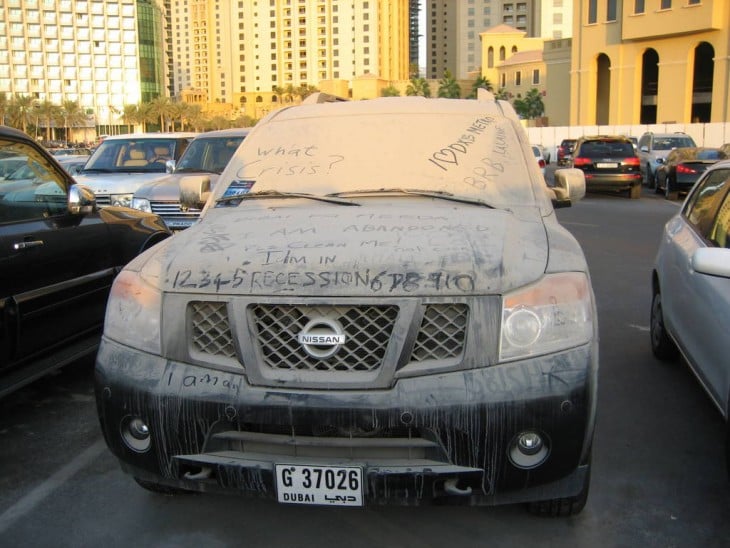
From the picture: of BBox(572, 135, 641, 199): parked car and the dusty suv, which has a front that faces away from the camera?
the parked car

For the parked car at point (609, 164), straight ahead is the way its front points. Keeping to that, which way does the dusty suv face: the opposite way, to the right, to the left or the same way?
the opposite way

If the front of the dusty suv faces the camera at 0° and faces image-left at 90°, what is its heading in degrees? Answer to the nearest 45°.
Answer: approximately 0°

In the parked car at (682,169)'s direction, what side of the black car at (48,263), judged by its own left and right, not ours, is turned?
front

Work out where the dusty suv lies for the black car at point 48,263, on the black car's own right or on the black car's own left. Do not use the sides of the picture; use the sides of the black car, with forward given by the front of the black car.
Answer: on the black car's own right

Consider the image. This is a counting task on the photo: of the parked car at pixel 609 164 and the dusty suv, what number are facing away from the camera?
1

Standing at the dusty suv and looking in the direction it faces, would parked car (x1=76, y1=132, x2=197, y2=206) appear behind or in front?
behind

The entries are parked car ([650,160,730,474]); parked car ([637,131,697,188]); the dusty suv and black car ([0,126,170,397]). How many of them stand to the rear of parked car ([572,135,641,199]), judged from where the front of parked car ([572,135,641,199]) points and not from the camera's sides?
3

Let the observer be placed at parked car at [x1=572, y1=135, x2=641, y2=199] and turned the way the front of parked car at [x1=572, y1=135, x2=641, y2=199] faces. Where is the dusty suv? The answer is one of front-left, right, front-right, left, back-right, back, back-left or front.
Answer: back

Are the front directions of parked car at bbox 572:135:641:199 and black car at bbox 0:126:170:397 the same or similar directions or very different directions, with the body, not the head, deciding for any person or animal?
same or similar directions

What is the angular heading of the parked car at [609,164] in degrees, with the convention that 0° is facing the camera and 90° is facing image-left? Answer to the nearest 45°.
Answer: approximately 180°
